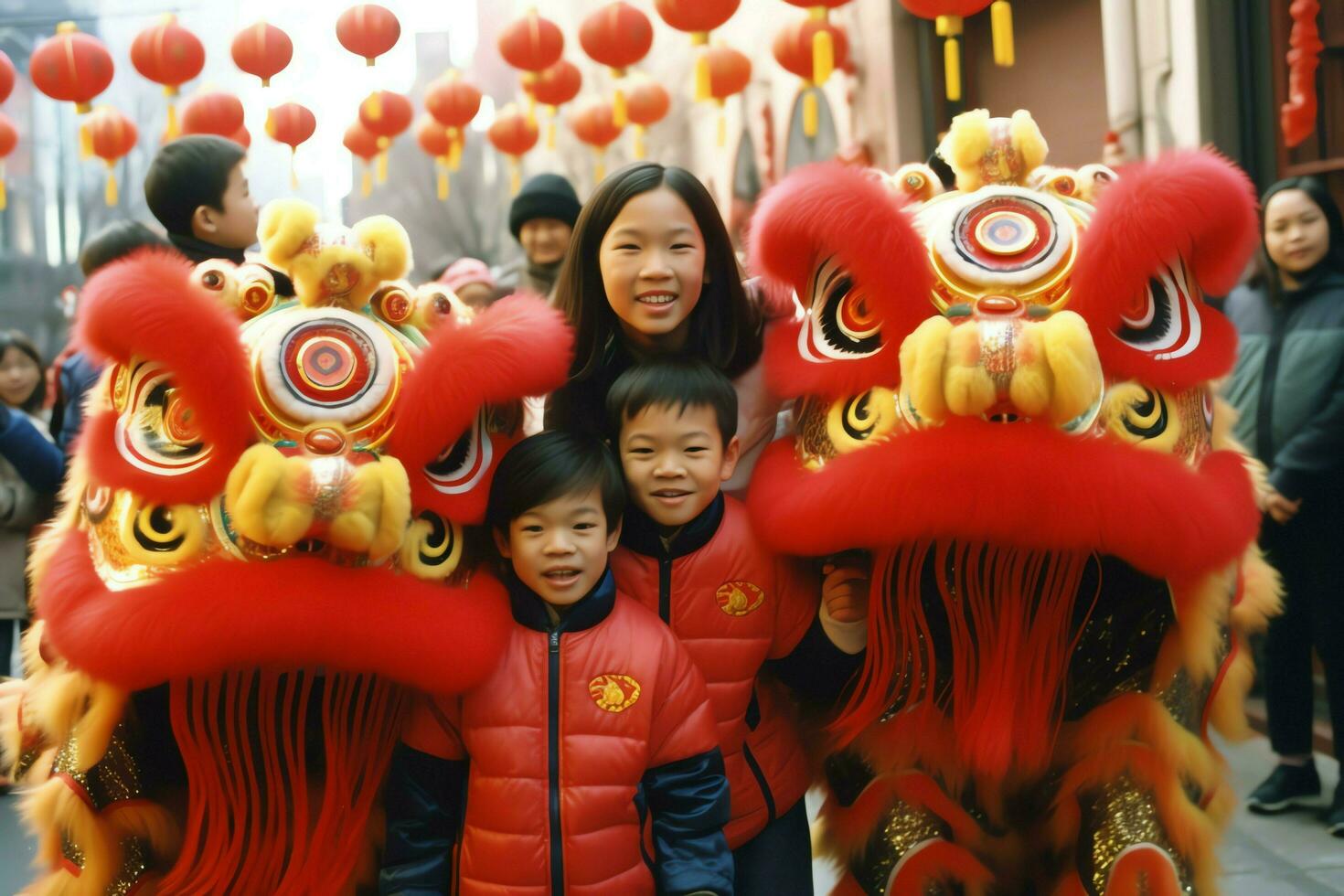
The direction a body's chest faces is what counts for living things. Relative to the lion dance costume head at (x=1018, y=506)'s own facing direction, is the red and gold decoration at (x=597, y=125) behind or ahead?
behind

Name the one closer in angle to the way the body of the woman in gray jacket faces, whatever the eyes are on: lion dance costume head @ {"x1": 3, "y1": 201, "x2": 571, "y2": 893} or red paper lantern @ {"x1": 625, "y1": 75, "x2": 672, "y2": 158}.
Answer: the lion dance costume head

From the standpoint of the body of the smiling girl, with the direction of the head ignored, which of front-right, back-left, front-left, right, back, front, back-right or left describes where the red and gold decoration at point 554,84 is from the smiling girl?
back

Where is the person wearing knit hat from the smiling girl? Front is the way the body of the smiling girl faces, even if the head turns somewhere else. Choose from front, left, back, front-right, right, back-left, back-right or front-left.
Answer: back

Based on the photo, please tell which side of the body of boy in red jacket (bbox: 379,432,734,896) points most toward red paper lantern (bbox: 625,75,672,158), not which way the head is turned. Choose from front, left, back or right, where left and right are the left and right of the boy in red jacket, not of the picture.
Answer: back

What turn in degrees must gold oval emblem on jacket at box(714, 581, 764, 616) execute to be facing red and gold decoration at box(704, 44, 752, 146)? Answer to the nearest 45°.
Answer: approximately 180°

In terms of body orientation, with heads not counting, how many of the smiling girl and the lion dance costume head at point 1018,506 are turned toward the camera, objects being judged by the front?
2

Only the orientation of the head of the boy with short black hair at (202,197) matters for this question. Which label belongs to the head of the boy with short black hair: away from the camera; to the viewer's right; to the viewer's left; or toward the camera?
to the viewer's right

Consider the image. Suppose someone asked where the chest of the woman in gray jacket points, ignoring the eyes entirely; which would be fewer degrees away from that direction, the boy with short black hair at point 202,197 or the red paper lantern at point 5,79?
the boy with short black hair
